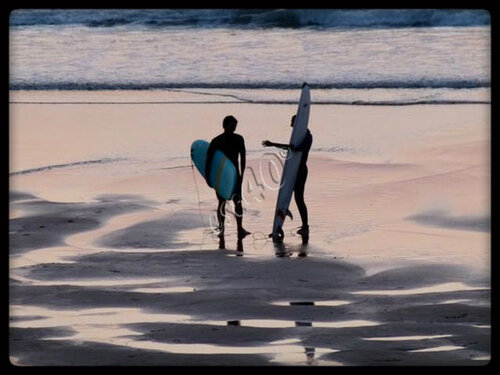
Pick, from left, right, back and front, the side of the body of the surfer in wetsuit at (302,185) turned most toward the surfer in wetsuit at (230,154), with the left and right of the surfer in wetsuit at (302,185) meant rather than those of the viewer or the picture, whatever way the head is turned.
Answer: front

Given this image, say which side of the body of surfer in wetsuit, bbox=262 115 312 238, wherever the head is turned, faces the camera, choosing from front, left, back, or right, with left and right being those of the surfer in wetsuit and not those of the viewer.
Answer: left
